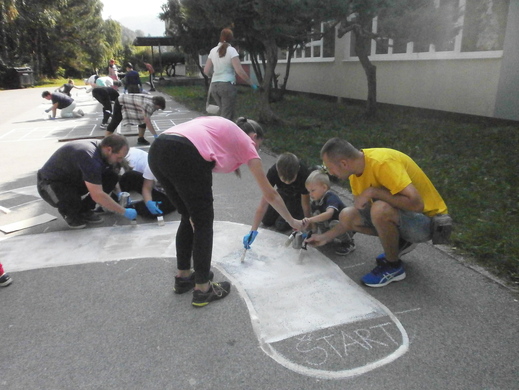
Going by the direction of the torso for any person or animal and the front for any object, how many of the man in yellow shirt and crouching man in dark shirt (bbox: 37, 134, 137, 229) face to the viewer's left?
1

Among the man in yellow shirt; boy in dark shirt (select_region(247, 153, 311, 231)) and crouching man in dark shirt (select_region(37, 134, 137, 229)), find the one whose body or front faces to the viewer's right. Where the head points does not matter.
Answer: the crouching man in dark shirt

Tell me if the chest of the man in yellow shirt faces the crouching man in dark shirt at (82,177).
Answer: yes

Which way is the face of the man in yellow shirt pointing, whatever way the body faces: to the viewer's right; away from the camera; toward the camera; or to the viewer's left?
to the viewer's left

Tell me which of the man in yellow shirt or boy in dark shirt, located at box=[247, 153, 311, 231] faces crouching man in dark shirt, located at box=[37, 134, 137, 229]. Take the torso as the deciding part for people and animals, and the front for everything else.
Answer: the man in yellow shirt

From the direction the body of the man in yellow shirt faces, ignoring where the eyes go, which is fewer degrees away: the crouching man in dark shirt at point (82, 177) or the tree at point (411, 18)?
the crouching man in dark shirt

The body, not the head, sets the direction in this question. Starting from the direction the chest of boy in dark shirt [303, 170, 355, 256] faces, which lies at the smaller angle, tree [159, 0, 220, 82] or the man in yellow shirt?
the tree

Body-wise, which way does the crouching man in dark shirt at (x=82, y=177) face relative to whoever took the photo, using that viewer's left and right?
facing to the right of the viewer

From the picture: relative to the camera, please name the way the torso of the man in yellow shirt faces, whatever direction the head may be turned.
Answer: to the viewer's left

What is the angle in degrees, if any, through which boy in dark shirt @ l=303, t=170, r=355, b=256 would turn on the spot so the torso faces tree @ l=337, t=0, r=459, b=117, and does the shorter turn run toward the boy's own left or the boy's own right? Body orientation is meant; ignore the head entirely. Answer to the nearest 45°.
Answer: approximately 135° to the boy's own right

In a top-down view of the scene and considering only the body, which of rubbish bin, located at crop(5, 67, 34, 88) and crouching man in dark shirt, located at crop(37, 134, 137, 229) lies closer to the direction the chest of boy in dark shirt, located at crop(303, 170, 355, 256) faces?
the crouching man in dark shirt
